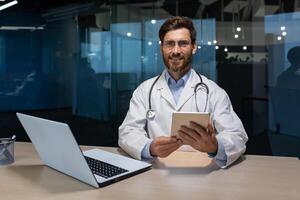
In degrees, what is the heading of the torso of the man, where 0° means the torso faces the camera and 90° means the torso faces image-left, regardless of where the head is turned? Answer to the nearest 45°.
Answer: approximately 0°

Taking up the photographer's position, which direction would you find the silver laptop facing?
facing away from the viewer and to the right of the viewer

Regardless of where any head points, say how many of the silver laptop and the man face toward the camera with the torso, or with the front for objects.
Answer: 1

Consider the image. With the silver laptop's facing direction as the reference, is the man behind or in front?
in front

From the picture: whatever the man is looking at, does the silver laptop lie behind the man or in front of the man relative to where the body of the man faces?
in front
